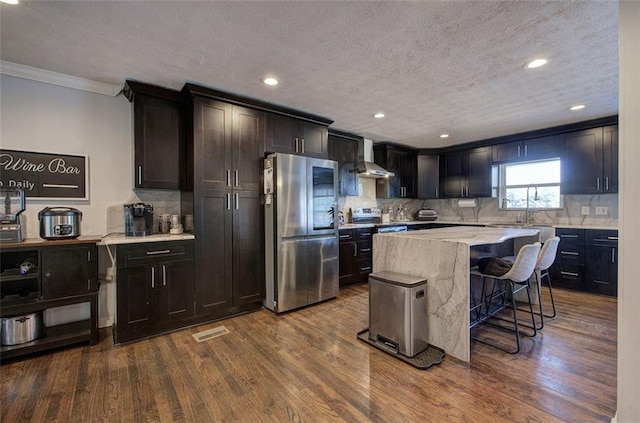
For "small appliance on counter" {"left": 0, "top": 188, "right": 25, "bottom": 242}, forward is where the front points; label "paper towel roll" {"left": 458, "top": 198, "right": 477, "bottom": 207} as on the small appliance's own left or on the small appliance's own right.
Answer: on the small appliance's own left

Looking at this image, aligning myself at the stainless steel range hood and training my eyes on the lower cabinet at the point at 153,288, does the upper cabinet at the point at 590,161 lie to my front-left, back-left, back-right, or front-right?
back-left

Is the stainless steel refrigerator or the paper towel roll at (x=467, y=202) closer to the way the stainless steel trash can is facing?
the stainless steel refrigerator

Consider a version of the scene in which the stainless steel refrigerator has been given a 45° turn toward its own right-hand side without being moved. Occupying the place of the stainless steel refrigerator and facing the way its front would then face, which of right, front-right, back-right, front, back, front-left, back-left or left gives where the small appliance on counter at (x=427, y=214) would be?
back-left

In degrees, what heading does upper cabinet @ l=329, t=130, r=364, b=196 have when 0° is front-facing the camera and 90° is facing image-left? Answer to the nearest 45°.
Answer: approximately 315°

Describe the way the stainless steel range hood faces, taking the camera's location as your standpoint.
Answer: facing the viewer and to the right of the viewer

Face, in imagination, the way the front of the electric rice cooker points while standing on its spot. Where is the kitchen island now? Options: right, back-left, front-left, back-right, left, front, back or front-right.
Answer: front-left

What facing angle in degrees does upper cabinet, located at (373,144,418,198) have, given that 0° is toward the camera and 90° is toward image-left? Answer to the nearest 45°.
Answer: approximately 315°

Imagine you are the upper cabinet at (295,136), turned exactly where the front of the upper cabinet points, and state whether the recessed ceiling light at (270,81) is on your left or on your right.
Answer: on your right

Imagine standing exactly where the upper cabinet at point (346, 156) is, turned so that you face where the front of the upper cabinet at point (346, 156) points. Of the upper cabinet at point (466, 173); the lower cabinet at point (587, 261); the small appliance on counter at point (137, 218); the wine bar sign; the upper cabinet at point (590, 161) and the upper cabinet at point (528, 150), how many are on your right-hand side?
2

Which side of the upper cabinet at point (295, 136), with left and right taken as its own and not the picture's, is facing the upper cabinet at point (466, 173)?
left

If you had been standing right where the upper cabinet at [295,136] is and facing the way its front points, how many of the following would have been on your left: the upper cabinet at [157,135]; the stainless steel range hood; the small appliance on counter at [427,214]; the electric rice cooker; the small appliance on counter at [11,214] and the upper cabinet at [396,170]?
3
